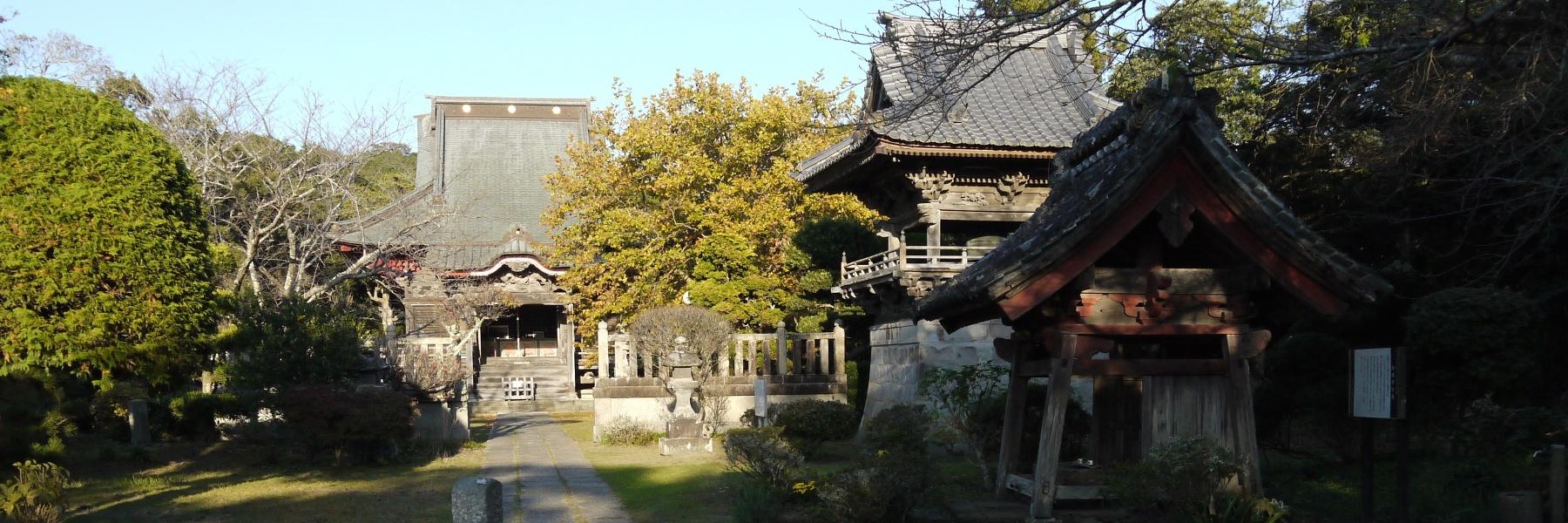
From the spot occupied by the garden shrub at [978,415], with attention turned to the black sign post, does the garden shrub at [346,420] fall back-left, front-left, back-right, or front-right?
back-right

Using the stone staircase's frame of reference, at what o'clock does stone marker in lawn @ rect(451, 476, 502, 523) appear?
The stone marker in lawn is roughly at 12 o'clock from the stone staircase.

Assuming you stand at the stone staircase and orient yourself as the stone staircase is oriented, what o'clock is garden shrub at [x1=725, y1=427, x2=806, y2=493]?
The garden shrub is roughly at 12 o'clock from the stone staircase.
